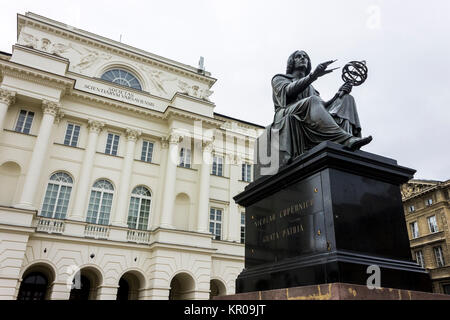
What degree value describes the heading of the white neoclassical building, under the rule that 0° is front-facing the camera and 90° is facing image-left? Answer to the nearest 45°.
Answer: approximately 315°

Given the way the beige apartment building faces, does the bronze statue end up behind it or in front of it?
in front

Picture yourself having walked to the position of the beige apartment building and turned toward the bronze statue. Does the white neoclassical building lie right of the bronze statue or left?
right

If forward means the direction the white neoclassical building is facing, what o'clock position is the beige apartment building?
The beige apartment building is roughly at 10 o'clock from the white neoclassical building.

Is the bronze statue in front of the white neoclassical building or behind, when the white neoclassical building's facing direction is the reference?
in front

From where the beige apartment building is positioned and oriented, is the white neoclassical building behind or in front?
in front

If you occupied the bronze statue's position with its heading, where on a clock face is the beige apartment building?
The beige apartment building is roughly at 8 o'clock from the bronze statue.
